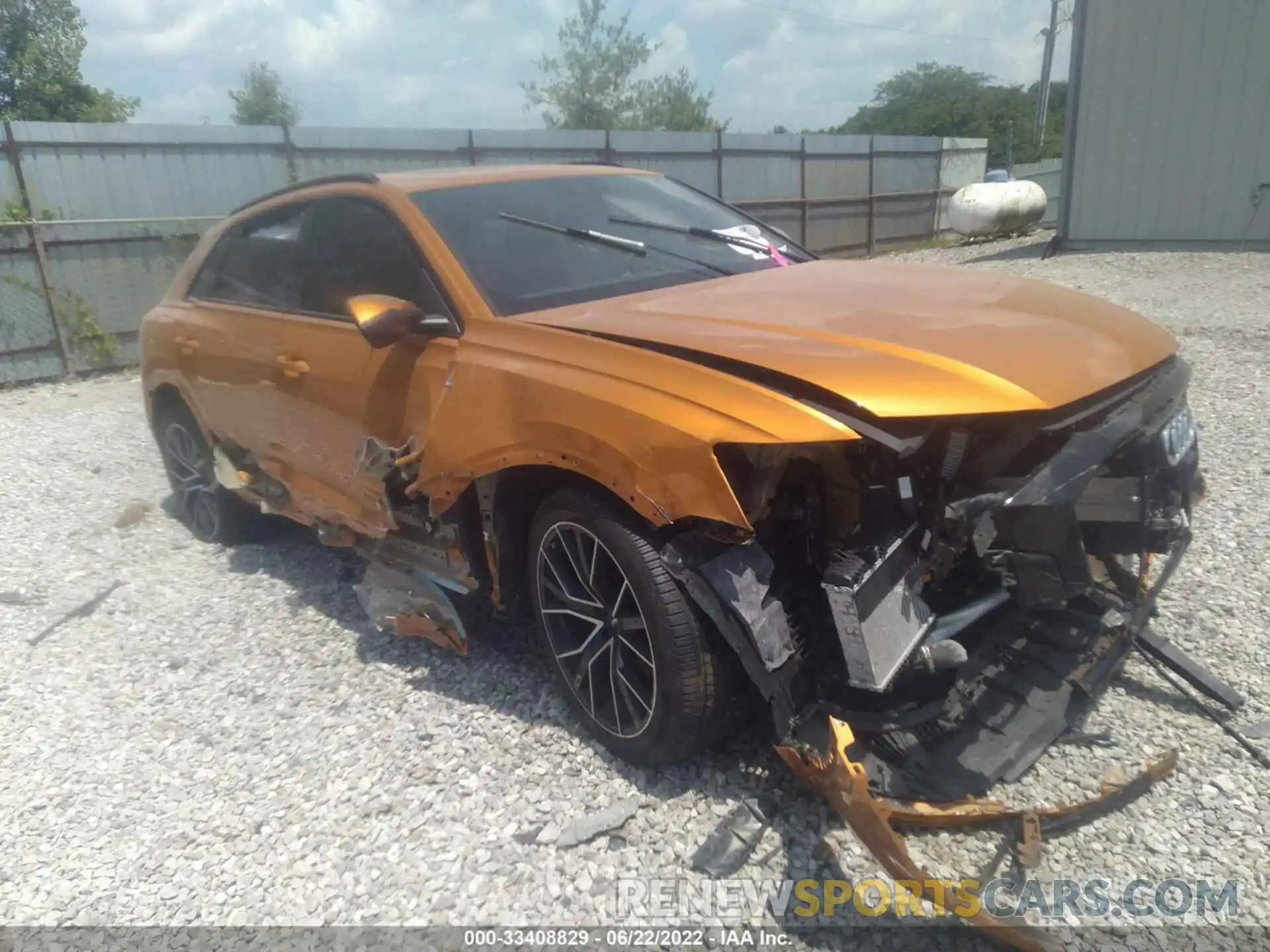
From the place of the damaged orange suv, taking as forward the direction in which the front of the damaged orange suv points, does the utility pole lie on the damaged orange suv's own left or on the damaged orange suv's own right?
on the damaged orange suv's own left

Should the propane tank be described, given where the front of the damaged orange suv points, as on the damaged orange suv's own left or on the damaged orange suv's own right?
on the damaged orange suv's own left

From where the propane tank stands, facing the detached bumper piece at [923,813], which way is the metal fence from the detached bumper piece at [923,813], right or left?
right

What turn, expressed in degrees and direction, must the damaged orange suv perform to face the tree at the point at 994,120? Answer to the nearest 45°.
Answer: approximately 135° to its left

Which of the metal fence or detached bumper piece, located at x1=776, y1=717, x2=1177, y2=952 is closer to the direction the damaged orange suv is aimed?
the detached bumper piece

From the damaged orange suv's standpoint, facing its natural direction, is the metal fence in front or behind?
behind

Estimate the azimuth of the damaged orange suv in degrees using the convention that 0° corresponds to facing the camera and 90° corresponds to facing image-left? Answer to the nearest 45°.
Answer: approximately 315°

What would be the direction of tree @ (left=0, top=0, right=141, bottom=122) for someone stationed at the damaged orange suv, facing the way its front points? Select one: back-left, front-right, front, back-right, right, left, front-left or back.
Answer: back
